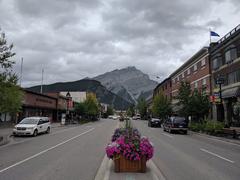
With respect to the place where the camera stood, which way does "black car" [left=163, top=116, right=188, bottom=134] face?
facing away from the viewer and to the left of the viewer

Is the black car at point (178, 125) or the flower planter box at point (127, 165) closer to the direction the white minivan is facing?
the flower planter box

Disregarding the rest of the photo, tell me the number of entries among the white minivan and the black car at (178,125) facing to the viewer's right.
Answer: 0

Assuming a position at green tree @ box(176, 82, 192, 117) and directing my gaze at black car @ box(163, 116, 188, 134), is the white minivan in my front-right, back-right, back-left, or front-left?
front-right

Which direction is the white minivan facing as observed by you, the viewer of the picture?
facing the viewer and to the left of the viewer

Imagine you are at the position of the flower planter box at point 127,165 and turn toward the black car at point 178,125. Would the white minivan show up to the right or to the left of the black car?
left

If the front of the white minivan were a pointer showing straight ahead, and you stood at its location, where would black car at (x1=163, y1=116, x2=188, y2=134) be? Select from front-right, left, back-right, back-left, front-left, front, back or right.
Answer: back-left

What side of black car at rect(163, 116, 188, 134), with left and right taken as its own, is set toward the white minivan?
left

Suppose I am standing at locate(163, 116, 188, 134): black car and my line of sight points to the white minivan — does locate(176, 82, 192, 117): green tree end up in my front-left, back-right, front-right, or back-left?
back-right

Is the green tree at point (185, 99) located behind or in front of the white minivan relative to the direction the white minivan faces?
behind

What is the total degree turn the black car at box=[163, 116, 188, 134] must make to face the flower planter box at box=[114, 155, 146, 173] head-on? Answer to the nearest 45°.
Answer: approximately 135° to its left

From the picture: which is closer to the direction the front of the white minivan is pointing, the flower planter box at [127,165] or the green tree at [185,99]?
the flower planter box
